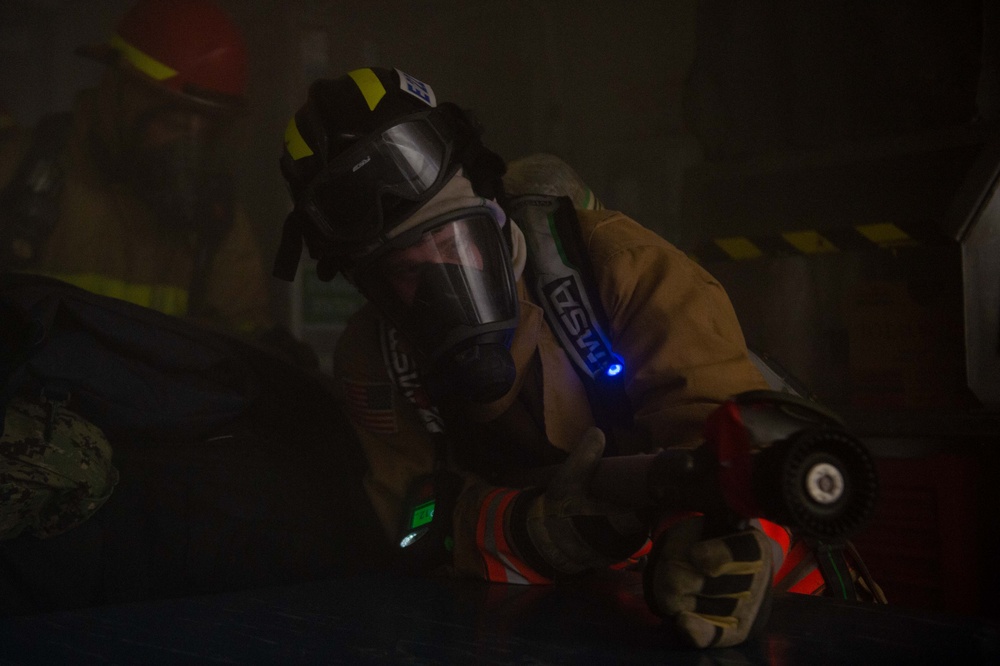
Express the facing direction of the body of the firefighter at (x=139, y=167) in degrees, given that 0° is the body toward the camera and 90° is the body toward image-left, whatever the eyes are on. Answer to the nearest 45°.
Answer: approximately 315°

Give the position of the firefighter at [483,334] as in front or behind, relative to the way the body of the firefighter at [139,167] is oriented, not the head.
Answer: in front
